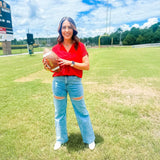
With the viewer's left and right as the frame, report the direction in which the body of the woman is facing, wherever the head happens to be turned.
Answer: facing the viewer
